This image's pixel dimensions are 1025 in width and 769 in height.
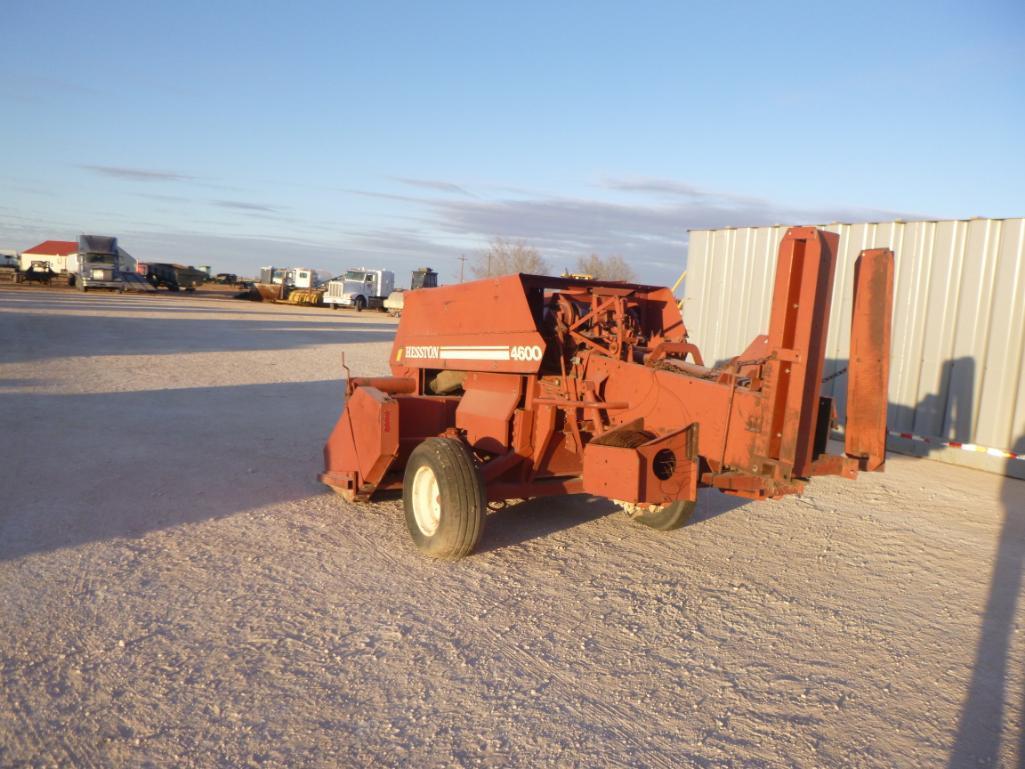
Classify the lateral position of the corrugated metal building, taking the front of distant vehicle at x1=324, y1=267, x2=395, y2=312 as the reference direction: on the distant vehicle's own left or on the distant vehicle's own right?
on the distant vehicle's own left

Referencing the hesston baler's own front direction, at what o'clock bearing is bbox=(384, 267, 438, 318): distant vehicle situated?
The distant vehicle is roughly at 1 o'clock from the hesston baler.

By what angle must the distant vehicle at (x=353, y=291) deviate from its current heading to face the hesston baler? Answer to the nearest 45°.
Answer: approximately 45° to its left

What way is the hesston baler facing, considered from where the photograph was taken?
facing away from the viewer and to the left of the viewer

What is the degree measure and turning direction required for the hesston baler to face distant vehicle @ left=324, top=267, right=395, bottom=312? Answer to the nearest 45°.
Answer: approximately 45° to its right

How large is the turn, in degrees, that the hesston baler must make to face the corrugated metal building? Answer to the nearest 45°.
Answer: approximately 90° to its right

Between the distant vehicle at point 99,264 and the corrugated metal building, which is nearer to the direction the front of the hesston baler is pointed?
the distant vehicle
